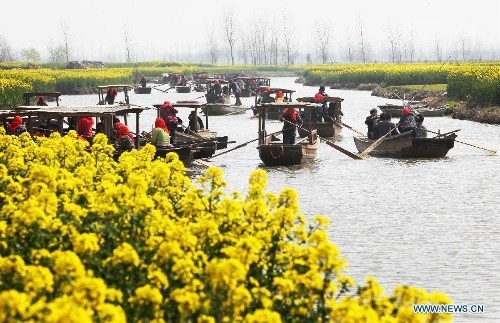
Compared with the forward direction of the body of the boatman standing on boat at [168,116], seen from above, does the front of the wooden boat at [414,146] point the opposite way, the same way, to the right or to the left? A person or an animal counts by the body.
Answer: the opposite way
